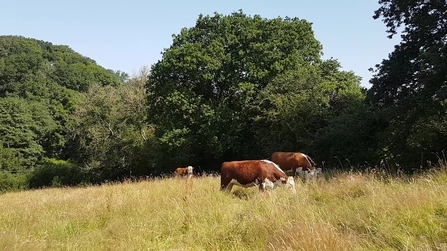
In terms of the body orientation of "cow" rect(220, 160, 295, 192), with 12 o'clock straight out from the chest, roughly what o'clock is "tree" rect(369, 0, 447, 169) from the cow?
The tree is roughly at 11 o'clock from the cow.

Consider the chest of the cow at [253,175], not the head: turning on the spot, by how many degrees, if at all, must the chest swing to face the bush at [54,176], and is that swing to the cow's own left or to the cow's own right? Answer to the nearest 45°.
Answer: approximately 135° to the cow's own left

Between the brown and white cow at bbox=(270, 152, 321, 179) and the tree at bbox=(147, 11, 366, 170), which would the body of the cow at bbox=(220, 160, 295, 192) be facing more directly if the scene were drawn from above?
the brown and white cow

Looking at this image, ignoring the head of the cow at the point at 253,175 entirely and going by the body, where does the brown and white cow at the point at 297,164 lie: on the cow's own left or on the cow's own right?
on the cow's own left

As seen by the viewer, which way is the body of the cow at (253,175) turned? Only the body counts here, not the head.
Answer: to the viewer's right

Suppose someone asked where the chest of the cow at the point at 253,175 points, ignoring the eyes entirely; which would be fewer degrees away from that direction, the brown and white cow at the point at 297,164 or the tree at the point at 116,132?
the brown and white cow

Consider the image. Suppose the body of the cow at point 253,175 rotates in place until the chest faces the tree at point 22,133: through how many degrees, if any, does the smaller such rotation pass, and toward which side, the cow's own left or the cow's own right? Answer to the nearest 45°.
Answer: approximately 135° to the cow's own left

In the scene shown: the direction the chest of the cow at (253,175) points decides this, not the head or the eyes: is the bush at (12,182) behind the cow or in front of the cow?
behind

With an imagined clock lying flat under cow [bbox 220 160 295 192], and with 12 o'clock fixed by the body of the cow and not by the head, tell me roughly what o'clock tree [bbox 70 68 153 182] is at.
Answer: The tree is roughly at 8 o'clock from the cow.
